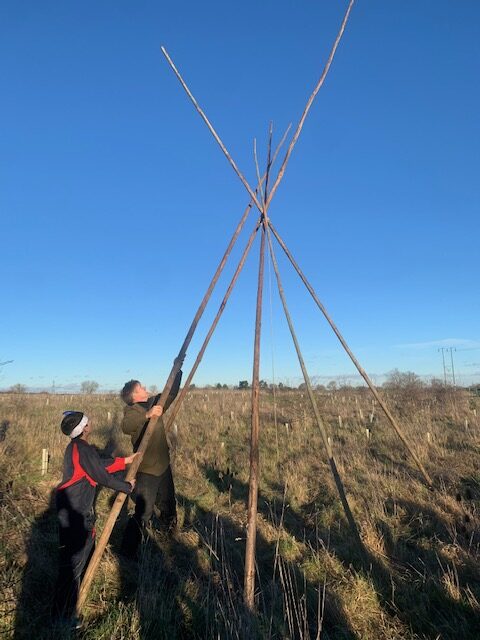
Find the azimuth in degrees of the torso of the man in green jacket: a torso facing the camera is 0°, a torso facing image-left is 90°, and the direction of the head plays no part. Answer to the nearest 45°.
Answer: approximately 270°

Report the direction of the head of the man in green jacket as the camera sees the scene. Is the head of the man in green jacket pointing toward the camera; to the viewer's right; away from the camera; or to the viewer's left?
to the viewer's right

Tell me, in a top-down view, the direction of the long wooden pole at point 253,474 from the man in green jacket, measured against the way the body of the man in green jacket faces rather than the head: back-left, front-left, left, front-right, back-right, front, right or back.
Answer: front-right
